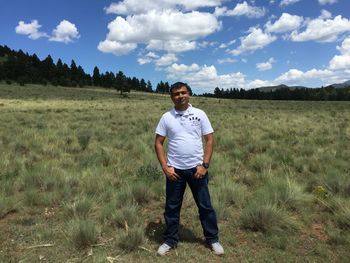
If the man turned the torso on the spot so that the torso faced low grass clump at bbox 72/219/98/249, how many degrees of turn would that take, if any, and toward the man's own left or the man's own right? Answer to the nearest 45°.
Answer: approximately 90° to the man's own right

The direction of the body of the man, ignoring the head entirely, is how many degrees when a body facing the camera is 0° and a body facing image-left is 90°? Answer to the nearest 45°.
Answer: approximately 0°
